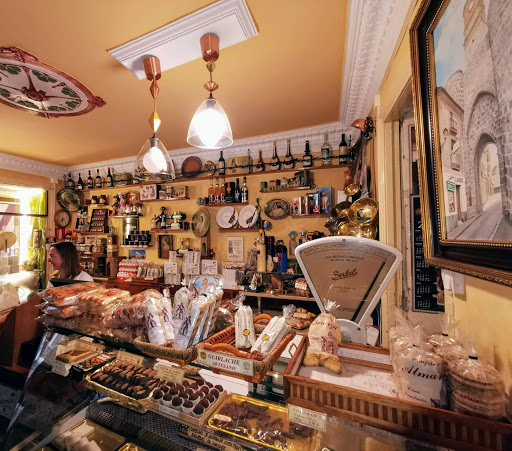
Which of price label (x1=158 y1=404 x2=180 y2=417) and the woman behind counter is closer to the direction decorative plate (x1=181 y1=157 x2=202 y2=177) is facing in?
the price label

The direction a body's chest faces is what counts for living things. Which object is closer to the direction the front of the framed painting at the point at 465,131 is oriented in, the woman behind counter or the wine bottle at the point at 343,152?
the woman behind counter

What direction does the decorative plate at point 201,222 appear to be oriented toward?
toward the camera

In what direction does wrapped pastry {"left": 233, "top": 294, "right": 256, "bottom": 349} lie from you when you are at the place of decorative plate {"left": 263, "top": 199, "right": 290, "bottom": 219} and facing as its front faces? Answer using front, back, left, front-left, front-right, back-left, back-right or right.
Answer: front

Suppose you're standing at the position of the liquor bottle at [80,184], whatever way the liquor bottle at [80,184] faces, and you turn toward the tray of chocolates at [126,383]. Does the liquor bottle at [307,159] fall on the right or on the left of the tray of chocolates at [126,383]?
left

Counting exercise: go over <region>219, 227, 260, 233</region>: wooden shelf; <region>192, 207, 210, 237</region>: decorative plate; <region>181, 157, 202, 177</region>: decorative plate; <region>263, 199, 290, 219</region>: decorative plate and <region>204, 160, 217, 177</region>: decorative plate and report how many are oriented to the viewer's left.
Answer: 0

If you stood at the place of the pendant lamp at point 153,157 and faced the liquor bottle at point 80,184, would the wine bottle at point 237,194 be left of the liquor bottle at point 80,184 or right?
right

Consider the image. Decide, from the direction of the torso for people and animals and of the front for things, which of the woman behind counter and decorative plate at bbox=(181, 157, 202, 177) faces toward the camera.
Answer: the decorative plate

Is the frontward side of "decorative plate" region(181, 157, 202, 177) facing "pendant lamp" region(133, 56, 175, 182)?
yes

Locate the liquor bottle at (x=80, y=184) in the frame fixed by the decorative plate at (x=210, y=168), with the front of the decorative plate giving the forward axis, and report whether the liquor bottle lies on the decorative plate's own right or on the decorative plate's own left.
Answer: on the decorative plate's own right

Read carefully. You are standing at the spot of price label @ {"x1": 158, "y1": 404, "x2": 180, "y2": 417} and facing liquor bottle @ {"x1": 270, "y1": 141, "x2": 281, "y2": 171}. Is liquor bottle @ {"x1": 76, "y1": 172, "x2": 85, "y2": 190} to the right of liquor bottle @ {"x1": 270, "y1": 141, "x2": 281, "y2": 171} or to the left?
left

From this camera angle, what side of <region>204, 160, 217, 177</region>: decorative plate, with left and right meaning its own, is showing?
front

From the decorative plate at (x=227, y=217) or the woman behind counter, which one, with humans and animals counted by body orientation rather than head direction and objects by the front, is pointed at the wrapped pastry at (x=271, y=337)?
the decorative plate

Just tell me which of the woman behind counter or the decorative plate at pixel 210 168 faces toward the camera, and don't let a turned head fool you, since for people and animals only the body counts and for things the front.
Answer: the decorative plate

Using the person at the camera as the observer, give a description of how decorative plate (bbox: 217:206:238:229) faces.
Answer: facing the viewer
